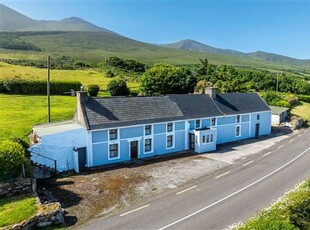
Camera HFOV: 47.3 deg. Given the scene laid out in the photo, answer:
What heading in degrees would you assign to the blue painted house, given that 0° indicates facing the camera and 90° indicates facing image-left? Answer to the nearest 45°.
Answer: approximately 315°

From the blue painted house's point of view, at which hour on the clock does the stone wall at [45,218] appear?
The stone wall is roughly at 2 o'clock from the blue painted house.

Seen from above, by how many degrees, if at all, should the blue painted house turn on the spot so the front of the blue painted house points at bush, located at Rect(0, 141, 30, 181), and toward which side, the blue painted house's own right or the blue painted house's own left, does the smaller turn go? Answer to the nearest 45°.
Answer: approximately 90° to the blue painted house's own right

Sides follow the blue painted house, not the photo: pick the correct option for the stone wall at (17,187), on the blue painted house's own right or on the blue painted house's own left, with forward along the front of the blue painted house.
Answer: on the blue painted house's own right
